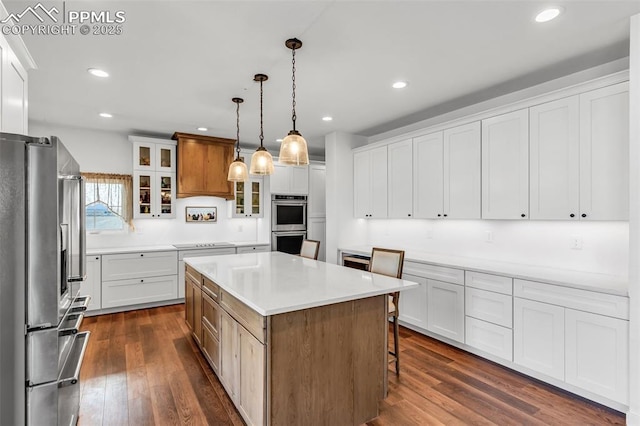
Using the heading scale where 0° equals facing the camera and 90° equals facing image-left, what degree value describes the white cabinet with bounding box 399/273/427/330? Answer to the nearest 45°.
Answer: approximately 45°

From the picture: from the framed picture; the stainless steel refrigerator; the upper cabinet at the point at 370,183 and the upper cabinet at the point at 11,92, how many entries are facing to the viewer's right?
2

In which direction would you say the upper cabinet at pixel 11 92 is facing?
to the viewer's right

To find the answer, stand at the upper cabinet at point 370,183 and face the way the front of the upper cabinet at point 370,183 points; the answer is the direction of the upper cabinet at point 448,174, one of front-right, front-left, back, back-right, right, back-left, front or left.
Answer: left

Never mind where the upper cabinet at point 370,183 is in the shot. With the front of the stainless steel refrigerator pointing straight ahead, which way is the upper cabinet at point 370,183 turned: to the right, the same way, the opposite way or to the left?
the opposite way

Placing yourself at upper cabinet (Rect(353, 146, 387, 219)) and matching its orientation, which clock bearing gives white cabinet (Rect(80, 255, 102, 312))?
The white cabinet is roughly at 1 o'clock from the upper cabinet.

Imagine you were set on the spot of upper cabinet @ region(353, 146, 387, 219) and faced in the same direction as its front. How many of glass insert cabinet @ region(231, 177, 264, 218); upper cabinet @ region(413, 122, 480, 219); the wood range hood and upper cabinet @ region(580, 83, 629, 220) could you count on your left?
2

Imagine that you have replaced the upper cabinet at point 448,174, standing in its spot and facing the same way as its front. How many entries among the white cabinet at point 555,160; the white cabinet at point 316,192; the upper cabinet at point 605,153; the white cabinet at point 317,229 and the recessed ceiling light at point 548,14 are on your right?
2

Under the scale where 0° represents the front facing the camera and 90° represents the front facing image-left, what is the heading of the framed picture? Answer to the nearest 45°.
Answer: approximately 0°

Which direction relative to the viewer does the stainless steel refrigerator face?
to the viewer's right

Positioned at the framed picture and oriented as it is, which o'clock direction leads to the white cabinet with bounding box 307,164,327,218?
The white cabinet is roughly at 9 o'clock from the framed picture.

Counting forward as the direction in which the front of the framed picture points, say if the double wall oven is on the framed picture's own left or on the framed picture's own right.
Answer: on the framed picture's own left

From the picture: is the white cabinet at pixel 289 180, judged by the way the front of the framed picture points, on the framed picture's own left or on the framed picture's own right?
on the framed picture's own left
